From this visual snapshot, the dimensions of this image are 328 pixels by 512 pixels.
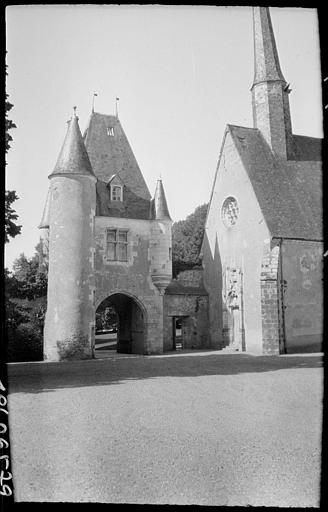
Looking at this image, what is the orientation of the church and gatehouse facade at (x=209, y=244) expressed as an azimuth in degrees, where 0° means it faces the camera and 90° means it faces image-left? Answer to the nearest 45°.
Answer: approximately 45°

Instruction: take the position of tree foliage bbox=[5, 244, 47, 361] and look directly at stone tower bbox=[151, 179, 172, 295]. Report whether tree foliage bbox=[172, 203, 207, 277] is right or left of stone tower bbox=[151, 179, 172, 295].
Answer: left

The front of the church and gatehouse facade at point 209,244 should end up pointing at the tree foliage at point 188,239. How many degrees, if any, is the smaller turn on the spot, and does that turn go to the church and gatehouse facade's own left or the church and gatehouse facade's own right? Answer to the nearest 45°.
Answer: approximately 135° to the church and gatehouse facade's own right
